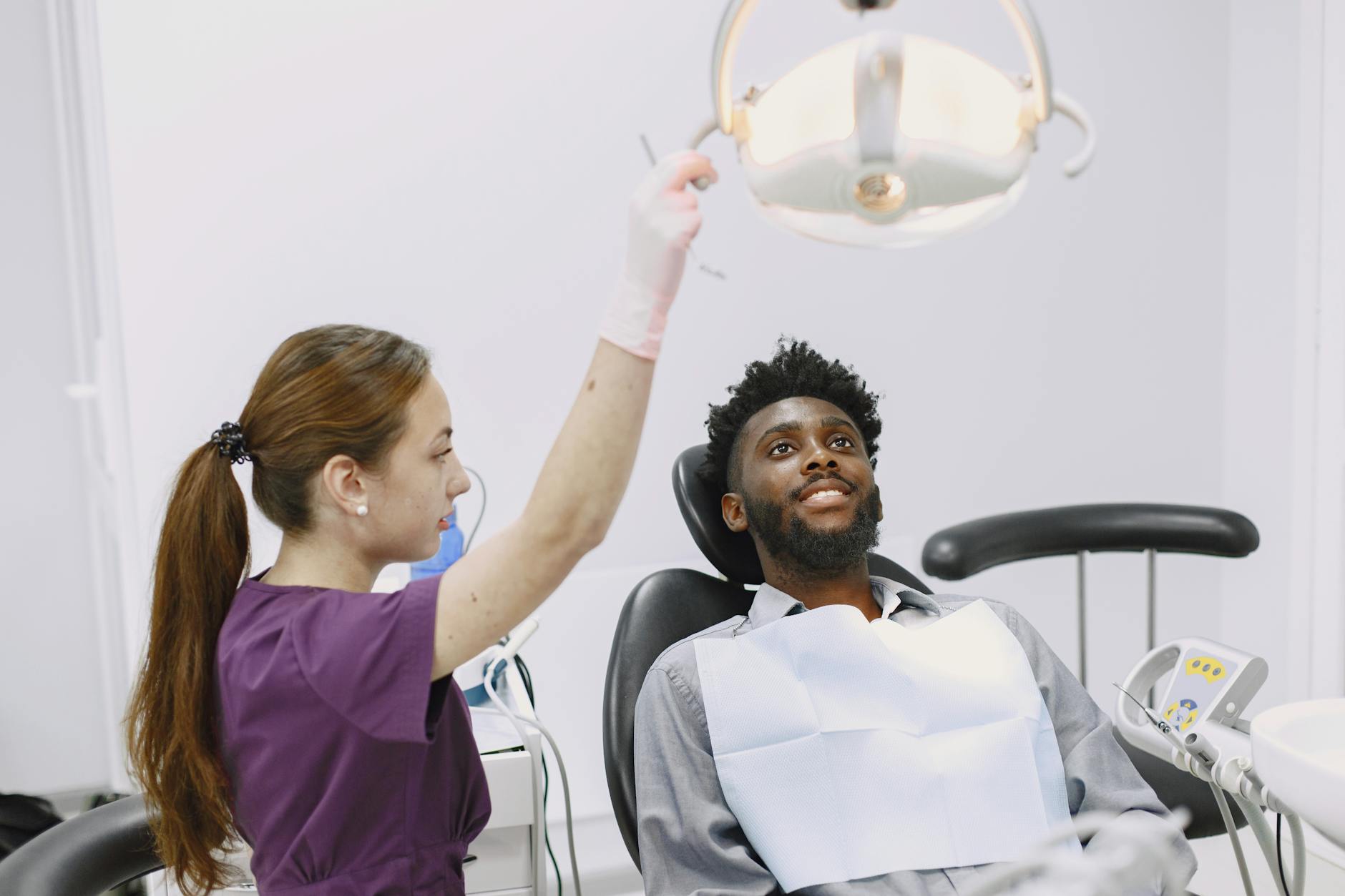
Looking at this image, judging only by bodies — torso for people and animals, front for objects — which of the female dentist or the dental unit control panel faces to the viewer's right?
the female dentist

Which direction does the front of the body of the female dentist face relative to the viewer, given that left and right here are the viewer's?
facing to the right of the viewer

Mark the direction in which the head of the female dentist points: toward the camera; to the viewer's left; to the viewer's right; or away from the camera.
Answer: to the viewer's right

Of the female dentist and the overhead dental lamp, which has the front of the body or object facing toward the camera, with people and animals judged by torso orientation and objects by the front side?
the overhead dental lamp

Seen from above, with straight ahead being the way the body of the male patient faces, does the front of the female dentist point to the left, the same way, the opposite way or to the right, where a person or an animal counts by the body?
to the left

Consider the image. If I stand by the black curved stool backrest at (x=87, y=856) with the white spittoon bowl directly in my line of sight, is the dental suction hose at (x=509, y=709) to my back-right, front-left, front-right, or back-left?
front-left

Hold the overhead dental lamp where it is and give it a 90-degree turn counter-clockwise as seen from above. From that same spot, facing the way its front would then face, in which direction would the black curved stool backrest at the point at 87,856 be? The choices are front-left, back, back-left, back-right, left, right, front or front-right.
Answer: back

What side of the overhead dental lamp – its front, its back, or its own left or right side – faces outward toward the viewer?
front

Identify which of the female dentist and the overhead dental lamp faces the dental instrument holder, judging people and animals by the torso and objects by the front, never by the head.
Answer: the female dentist

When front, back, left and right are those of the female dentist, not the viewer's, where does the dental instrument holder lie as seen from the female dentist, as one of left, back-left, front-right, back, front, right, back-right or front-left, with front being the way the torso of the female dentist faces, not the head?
front

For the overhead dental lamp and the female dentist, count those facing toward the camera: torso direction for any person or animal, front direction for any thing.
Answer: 1

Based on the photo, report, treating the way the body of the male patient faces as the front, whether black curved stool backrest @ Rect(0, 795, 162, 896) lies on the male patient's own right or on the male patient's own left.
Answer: on the male patient's own right

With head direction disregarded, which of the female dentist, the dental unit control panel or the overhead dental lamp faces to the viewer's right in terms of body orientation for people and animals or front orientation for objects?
the female dentist
